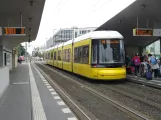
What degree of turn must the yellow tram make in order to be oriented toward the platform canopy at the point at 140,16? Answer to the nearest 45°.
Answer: approximately 90° to its left
